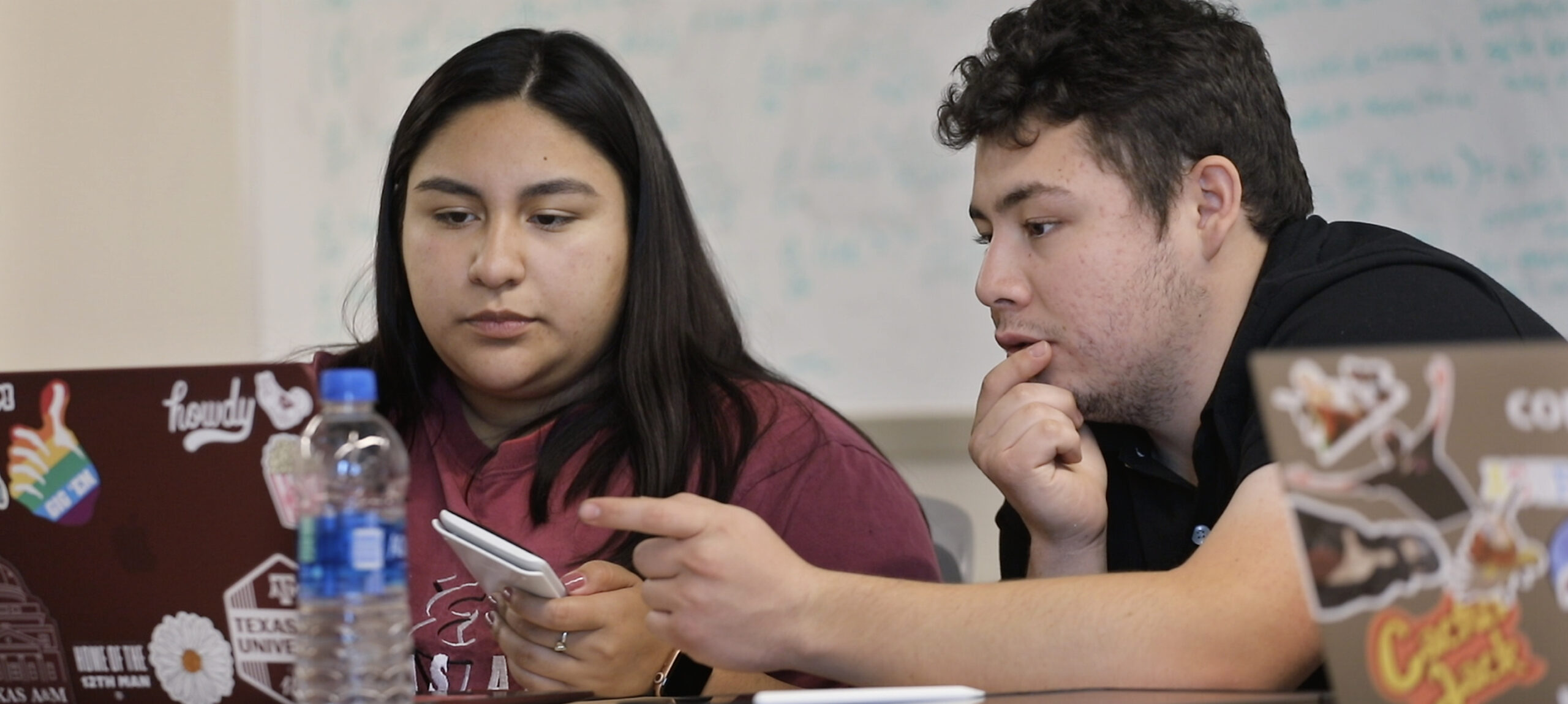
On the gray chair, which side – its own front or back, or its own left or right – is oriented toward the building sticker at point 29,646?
front

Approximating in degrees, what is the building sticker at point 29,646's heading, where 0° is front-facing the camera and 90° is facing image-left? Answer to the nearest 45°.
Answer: approximately 0°

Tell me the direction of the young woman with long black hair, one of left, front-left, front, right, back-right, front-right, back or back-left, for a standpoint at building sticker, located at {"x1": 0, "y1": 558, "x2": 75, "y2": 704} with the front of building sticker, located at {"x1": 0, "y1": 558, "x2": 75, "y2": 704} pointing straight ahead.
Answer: back-left

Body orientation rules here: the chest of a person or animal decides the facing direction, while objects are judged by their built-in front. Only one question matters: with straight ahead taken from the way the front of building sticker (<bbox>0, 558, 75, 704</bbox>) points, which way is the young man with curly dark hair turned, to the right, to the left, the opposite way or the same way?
to the right

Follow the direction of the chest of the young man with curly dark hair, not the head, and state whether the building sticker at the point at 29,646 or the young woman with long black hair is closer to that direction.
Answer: the building sticker

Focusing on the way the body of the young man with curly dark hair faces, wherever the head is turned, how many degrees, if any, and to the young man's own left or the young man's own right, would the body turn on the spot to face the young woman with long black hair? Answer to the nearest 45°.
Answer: approximately 45° to the young man's own right

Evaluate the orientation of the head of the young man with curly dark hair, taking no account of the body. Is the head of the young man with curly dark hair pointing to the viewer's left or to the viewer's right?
to the viewer's left

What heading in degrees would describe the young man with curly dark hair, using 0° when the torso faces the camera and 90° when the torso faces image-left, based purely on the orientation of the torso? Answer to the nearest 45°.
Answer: approximately 45°

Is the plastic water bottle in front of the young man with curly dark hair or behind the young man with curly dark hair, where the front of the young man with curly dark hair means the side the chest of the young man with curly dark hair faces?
in front

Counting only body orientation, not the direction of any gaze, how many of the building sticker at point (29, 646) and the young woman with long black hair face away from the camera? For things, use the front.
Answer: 0
